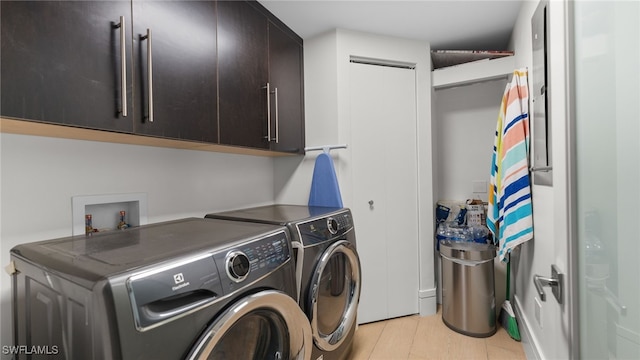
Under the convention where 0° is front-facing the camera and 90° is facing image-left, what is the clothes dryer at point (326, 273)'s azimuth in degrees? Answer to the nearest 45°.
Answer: approximately 315°

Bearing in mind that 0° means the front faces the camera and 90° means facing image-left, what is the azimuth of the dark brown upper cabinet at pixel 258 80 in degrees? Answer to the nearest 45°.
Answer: approximately 315°

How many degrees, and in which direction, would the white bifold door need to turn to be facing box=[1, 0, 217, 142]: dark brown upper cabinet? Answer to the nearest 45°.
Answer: approximately 90° to its right

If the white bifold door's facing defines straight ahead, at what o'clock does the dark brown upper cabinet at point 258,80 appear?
The dark brown upper cabinet is roughly at 3 o'clock from the white bifold door.

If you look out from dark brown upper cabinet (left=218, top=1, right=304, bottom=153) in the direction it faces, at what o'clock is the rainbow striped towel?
The rainbow striped towel is roughly at 11 o'clock from the dark brown upper cabinet.

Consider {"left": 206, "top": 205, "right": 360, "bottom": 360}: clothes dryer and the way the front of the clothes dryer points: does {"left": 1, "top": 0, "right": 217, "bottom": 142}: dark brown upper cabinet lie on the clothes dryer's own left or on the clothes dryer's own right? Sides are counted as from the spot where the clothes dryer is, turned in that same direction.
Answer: on the clothes dryer's own right

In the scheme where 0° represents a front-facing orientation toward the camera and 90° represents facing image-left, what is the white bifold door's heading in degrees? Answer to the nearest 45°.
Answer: approximately 315°

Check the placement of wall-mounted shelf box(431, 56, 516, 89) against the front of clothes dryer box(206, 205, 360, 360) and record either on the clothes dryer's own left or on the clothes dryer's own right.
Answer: on the clothes dryer's own left
